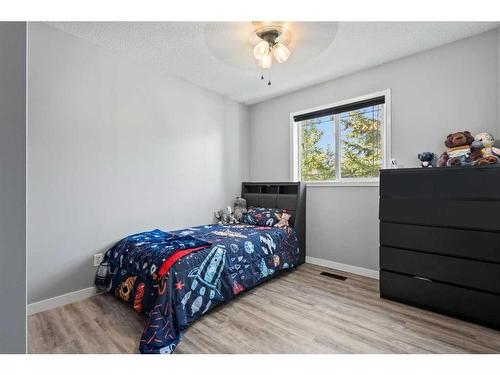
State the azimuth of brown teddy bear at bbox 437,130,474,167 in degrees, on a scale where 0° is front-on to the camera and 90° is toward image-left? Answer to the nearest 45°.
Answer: approximately 45°

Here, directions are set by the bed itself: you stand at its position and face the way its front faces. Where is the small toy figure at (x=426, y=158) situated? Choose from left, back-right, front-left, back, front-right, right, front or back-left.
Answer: back-left

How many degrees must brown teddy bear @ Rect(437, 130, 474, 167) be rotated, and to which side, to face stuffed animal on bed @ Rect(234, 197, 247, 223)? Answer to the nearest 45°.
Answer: approximately 45° to its right

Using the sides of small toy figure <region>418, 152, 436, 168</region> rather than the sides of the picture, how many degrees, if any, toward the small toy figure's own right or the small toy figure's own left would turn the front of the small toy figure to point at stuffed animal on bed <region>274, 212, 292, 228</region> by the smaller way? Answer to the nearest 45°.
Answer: approximately 90° to the small toy figure's own right

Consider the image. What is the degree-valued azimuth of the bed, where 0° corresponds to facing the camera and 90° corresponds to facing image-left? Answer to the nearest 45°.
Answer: approximately 45°
